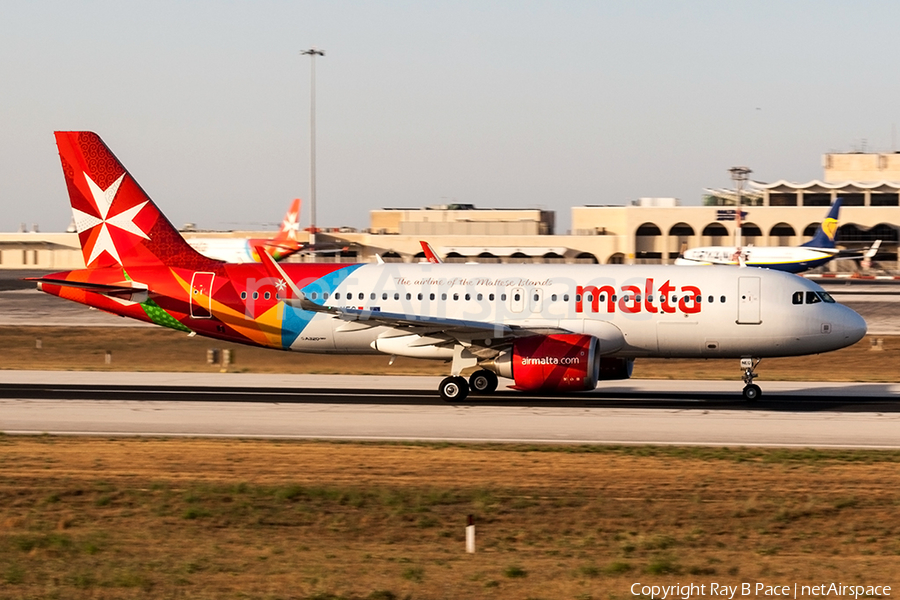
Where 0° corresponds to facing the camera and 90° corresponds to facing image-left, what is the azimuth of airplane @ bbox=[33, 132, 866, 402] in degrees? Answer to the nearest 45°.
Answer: approximately 270°
